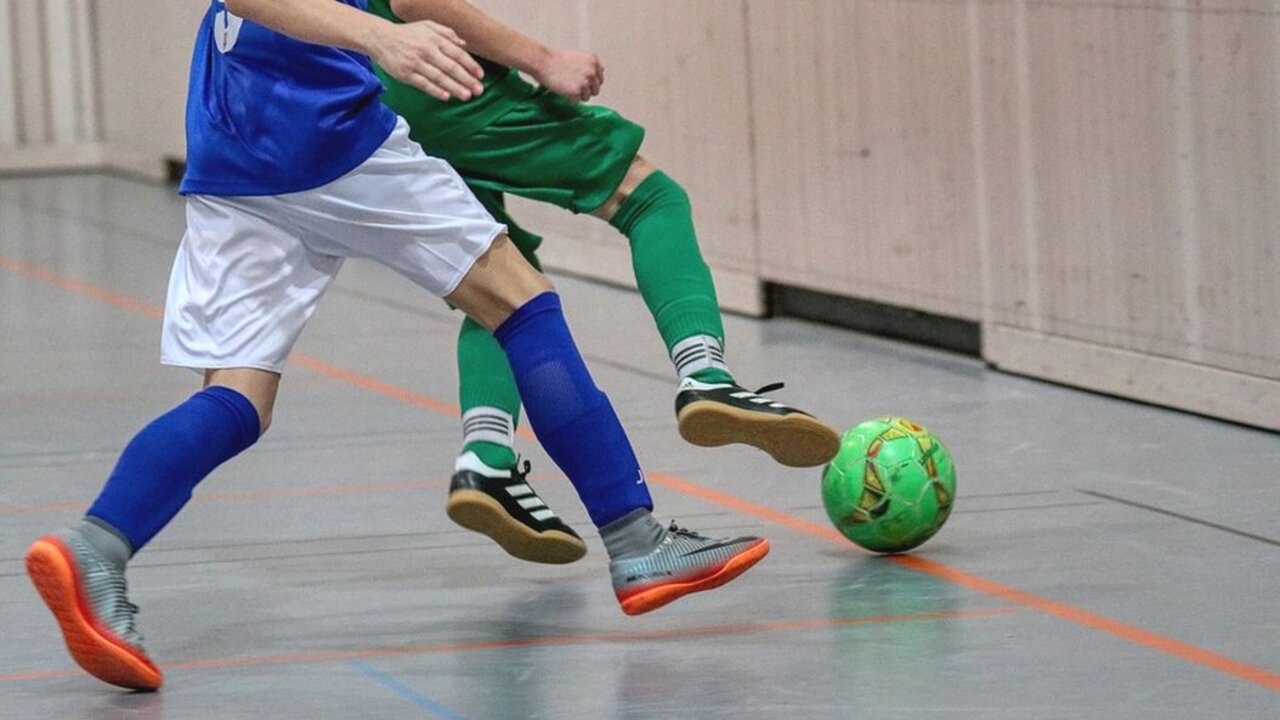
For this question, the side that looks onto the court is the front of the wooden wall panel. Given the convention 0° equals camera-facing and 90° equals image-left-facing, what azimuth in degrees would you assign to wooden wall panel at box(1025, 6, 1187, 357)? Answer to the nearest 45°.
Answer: approximately 45°

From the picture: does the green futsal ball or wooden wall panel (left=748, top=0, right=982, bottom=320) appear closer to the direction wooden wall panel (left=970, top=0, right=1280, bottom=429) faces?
the green futsal ball

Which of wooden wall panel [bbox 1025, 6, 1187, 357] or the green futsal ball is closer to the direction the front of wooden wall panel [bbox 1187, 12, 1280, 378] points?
the green futsal ball

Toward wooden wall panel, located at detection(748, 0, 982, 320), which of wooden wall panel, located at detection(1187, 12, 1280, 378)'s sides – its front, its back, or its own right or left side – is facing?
right

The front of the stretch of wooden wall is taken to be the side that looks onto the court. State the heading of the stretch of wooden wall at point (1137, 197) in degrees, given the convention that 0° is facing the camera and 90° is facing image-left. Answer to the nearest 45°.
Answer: approximately 45°

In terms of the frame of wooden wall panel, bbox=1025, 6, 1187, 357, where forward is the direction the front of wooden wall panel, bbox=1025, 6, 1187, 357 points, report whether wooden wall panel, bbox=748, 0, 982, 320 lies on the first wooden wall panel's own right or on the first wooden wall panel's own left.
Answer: on the first wooden wall panel's own right

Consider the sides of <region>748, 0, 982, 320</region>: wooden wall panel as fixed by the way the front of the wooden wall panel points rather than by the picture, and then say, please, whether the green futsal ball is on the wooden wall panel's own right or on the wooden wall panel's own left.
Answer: on the wooden wall panel's own left

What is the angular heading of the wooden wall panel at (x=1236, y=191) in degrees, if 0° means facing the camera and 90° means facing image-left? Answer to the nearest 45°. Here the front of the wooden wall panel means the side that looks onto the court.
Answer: approximately 45°

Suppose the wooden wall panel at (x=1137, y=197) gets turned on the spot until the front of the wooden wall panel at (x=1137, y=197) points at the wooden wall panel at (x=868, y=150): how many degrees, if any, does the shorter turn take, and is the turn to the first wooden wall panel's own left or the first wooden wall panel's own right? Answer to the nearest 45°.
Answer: approximately 90° to the first wooden wall panel's own right

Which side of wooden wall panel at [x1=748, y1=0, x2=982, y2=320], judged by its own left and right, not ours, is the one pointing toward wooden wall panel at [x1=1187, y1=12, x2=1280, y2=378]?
left
